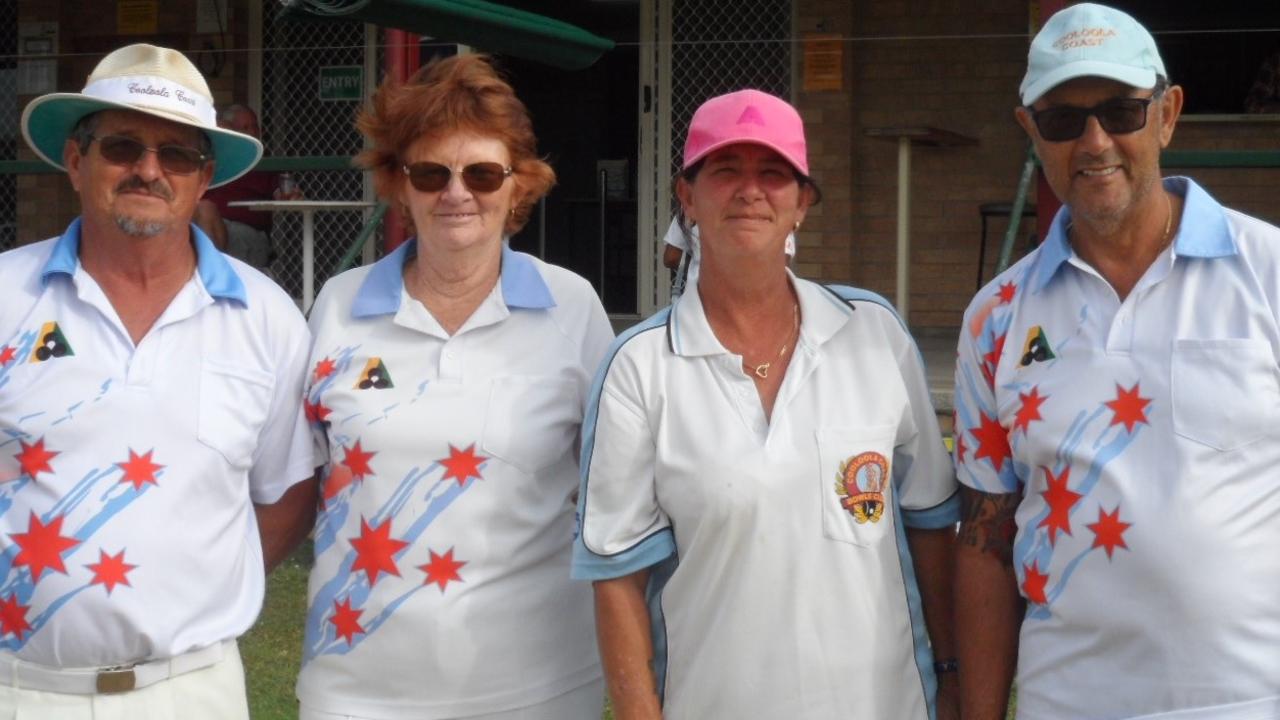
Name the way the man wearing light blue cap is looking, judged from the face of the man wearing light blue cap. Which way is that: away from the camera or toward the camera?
toward the camera

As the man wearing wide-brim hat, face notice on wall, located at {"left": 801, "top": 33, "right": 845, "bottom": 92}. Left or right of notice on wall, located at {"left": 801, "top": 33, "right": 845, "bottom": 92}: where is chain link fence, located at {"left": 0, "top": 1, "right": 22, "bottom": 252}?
left

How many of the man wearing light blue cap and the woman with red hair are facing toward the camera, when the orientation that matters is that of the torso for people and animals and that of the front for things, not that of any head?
2

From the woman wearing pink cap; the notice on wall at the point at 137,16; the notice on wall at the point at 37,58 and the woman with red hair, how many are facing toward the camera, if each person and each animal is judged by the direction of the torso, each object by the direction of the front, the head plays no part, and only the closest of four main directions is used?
4

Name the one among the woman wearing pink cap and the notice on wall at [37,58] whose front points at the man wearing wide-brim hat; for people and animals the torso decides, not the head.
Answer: the notice on wall

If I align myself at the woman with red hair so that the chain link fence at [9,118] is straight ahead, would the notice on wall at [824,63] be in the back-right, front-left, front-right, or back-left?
front-right

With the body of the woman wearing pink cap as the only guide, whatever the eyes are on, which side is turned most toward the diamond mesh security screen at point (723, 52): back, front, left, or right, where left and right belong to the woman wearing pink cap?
back

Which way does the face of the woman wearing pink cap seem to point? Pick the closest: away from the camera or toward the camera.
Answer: toward the camera

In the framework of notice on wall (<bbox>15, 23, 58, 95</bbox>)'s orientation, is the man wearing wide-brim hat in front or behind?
in front

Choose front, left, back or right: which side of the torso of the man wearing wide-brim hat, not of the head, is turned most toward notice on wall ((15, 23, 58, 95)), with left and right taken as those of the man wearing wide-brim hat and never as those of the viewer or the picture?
back

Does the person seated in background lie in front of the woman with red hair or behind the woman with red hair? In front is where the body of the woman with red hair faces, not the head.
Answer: behind

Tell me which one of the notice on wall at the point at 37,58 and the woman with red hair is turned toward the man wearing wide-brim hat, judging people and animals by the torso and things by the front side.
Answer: the notice on wall

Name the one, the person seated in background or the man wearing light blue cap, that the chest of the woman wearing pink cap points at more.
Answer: the man wearing light blue cap

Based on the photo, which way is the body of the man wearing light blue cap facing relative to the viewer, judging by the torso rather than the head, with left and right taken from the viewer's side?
facing the viewer

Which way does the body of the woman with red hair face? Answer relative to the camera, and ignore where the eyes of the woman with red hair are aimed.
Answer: toward the camera

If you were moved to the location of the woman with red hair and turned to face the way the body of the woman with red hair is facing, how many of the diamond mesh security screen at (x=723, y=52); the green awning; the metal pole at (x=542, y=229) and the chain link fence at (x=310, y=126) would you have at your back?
4

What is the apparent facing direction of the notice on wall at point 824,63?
toward the camera
